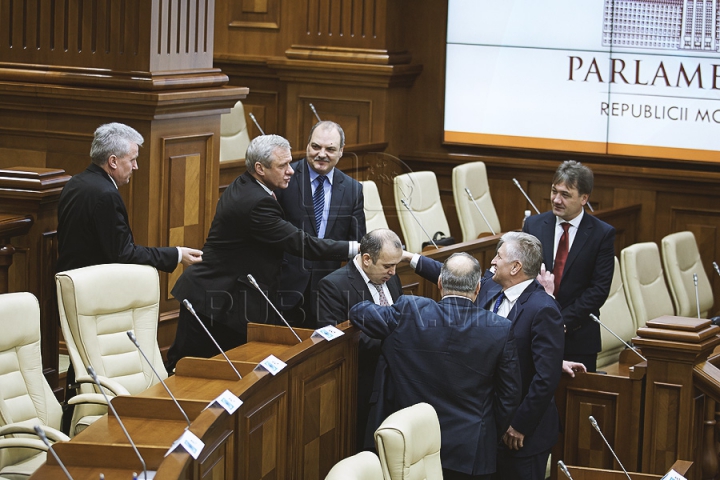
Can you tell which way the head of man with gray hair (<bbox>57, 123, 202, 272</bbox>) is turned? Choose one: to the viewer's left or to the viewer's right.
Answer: to the viewer's right

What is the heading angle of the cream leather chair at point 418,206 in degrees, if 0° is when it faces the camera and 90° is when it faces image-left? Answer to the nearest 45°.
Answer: approximately 315°

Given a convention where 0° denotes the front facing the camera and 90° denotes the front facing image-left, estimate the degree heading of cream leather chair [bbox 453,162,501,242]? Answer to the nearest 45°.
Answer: approximately 315°

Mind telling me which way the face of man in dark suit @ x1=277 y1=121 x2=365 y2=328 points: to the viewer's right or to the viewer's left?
to the viewer's left

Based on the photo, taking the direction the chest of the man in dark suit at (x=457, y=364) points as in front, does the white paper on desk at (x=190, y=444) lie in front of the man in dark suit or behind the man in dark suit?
behind

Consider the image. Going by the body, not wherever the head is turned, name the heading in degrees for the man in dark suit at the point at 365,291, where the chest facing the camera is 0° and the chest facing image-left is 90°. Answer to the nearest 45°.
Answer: approximately 315°

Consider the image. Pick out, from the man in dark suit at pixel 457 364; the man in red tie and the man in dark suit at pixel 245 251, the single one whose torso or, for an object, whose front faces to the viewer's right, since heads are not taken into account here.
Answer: the man in dark suit at pixel 245 251

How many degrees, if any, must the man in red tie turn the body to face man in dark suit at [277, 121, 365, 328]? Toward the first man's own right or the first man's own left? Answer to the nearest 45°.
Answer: approximately 45° to the first man's own right

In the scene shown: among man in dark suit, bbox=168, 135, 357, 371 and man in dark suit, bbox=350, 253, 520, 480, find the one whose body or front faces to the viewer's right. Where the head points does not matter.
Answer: man in dark suit, bbox=168, 135, 357, 371

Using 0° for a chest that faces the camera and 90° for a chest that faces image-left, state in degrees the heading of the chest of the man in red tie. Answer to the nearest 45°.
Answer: approximately 45°

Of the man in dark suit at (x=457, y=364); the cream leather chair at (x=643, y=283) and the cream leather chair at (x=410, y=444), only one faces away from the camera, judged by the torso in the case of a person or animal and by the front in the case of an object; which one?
the man in dark suit

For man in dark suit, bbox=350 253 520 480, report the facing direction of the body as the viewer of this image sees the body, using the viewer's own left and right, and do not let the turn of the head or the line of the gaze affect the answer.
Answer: facing away from the viewer
